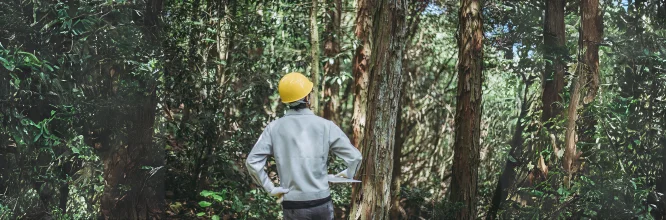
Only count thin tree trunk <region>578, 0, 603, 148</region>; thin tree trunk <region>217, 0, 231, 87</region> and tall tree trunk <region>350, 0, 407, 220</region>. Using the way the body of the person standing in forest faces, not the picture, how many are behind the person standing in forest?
0

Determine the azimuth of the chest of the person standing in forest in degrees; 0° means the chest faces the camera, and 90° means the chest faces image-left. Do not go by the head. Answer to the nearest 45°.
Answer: approximately 180°

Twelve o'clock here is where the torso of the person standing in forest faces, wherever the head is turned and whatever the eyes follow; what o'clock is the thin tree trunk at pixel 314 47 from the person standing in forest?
The thin tree trunk is roughly at 12 o'clock from the person standing in forest.

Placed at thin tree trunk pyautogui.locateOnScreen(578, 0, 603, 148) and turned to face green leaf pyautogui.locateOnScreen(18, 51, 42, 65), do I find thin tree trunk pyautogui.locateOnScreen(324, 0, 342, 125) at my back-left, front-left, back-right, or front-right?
front-right

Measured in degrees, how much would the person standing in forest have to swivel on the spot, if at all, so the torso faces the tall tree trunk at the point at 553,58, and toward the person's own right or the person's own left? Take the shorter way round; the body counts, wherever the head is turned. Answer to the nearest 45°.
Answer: approximately 45° to the person's own right

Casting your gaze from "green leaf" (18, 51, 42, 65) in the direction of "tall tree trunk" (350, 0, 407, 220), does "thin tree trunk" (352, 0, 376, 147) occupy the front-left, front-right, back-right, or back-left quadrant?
front-left

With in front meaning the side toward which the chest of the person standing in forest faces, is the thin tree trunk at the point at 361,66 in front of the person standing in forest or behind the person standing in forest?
in front

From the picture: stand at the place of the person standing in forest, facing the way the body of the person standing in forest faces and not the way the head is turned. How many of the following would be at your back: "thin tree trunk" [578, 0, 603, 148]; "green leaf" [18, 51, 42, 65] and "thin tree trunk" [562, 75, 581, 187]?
0

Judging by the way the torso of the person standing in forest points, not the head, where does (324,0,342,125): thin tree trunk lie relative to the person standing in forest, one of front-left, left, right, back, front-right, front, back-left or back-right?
front
